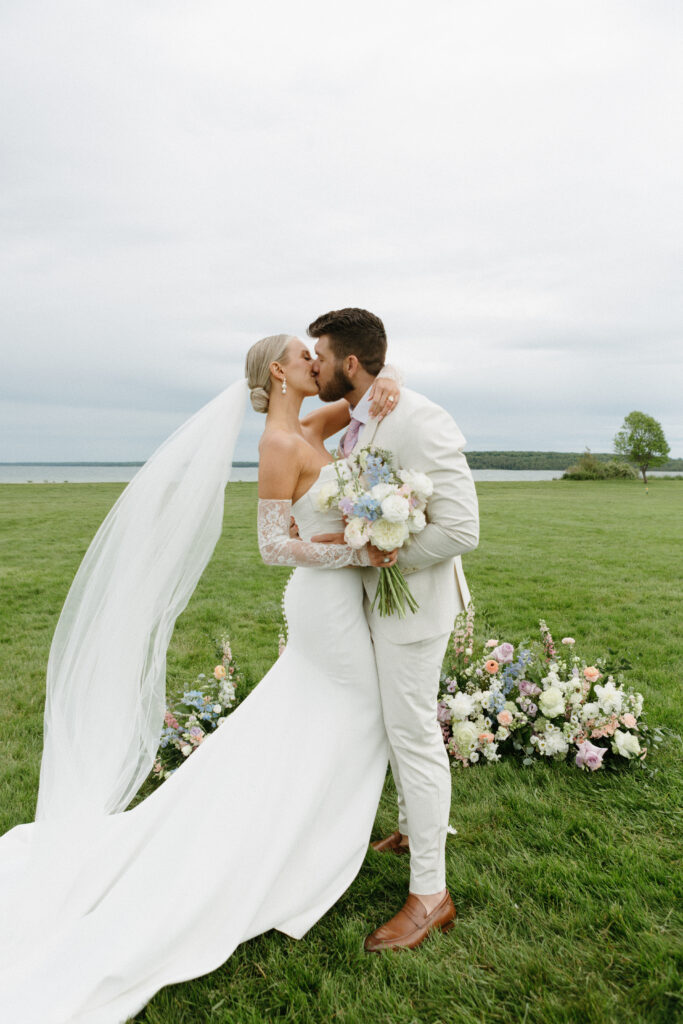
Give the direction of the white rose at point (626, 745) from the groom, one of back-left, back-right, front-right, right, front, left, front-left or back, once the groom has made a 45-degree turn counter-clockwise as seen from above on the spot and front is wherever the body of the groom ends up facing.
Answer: back

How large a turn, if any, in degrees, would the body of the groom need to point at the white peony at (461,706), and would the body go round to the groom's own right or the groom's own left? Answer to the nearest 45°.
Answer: approximately 90° to the groom's own right

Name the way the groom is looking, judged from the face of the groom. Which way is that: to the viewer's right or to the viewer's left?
to the viewer's left

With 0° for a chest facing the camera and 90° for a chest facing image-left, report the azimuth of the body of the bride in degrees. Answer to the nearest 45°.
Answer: approximately 270°

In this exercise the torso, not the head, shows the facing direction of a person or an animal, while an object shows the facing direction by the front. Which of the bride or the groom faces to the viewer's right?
the bride

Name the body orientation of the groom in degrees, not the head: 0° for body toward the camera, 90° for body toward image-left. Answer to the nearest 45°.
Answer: approximately 90°

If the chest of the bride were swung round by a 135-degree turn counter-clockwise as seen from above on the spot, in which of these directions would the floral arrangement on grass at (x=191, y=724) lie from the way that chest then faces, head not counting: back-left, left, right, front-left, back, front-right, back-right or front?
front-right

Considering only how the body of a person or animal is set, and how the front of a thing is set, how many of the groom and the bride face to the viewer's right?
1

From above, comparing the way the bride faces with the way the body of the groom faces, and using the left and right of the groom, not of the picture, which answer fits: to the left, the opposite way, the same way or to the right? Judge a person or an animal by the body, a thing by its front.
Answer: the opposite way

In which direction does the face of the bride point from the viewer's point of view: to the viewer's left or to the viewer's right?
to the viewer's right

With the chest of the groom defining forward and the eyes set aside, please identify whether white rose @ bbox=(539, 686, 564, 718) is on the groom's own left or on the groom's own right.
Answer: on the groom's own right

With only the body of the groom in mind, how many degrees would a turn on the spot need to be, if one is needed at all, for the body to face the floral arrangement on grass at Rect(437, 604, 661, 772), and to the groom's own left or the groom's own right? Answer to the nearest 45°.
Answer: approximately 135° to the groom's own right
